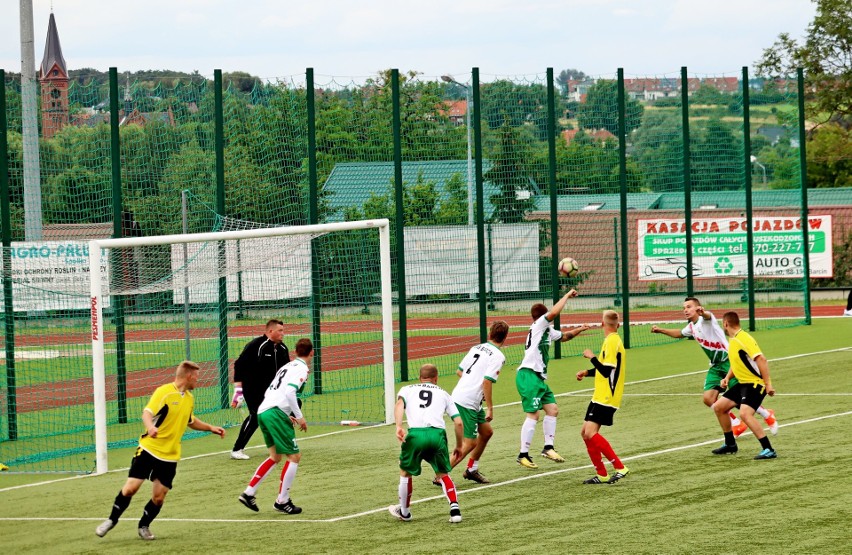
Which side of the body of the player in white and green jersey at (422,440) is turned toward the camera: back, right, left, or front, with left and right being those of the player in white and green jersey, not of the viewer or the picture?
back

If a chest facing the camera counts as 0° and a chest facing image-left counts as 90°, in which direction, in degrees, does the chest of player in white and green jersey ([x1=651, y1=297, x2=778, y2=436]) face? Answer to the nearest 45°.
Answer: approximately 45°

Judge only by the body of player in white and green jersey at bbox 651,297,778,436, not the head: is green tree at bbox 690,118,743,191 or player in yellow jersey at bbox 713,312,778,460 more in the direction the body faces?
the player in yellow jersey

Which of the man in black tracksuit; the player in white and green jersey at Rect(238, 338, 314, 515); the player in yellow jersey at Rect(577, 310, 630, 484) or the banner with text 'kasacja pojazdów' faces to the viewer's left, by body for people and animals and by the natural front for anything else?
the player in yellow jersey

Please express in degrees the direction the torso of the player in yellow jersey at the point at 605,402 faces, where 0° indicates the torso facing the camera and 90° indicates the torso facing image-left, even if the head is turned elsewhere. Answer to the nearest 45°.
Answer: approximately 90°

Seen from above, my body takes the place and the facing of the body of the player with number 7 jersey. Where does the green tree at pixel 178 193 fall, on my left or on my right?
on my left

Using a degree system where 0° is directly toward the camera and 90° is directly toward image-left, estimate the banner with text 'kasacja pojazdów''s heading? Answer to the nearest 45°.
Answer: approximately 0°

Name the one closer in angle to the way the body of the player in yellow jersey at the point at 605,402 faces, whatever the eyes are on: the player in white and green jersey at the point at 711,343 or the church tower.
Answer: the church tower

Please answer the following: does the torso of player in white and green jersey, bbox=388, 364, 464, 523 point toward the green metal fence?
yes
